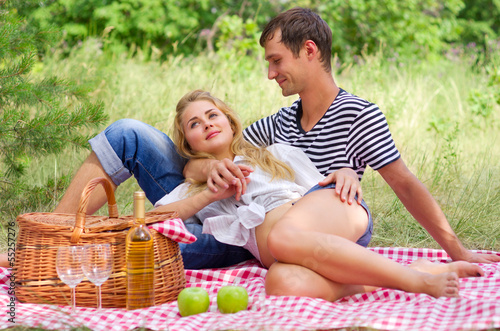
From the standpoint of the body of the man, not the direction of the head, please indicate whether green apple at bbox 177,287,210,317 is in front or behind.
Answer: in front

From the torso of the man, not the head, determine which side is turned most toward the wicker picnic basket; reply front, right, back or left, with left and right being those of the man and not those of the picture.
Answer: front

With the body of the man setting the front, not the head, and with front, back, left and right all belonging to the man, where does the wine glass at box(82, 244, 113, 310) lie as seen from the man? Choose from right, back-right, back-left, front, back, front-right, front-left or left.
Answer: front

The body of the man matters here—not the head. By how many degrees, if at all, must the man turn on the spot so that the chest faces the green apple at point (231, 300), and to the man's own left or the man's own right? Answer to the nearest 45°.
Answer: approximately 45° to the man's own left

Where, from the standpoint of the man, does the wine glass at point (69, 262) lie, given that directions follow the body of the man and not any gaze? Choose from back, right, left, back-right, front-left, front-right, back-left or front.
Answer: front

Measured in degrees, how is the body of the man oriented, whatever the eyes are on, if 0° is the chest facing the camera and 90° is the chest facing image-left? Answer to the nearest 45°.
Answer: approximately 45°
